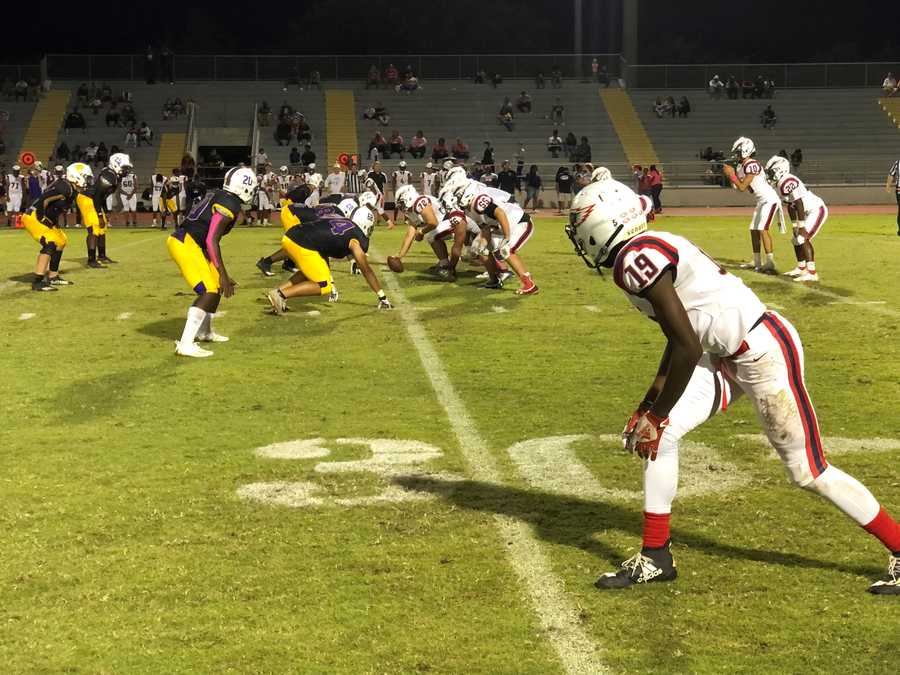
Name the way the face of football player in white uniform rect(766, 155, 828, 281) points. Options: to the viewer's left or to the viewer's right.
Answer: to the viewer's left

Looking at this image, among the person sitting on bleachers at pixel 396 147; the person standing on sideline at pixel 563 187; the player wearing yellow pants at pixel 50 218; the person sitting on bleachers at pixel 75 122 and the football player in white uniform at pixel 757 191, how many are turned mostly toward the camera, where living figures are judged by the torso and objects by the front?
3

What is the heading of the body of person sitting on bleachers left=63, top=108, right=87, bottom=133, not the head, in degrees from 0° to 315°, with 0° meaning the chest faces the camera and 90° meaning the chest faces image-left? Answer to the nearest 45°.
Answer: approximately 0°

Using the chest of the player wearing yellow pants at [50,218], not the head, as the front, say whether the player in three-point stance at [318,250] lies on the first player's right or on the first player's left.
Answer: on the first player's right

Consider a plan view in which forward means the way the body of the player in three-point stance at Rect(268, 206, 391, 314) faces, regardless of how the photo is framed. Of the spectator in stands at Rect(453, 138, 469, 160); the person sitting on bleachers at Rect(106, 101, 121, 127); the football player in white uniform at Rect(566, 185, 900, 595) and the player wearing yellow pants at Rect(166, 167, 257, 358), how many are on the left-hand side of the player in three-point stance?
2

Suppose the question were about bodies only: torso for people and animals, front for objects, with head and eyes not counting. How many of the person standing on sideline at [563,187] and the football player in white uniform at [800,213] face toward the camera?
1

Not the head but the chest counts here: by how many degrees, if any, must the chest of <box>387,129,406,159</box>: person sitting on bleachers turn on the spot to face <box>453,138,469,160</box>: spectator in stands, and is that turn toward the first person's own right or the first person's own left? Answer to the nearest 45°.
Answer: approximately 45° to the first person's own left

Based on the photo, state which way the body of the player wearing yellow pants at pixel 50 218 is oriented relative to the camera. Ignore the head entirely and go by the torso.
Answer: to the viewer's right

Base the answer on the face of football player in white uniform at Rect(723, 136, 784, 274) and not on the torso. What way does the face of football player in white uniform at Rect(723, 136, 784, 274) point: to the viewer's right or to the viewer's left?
to the viewer's left

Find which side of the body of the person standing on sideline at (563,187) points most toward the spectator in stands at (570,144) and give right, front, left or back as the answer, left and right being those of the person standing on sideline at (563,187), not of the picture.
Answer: back

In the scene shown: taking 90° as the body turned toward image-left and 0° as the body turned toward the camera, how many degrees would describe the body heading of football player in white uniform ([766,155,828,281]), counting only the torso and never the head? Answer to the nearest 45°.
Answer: approximately 90°
